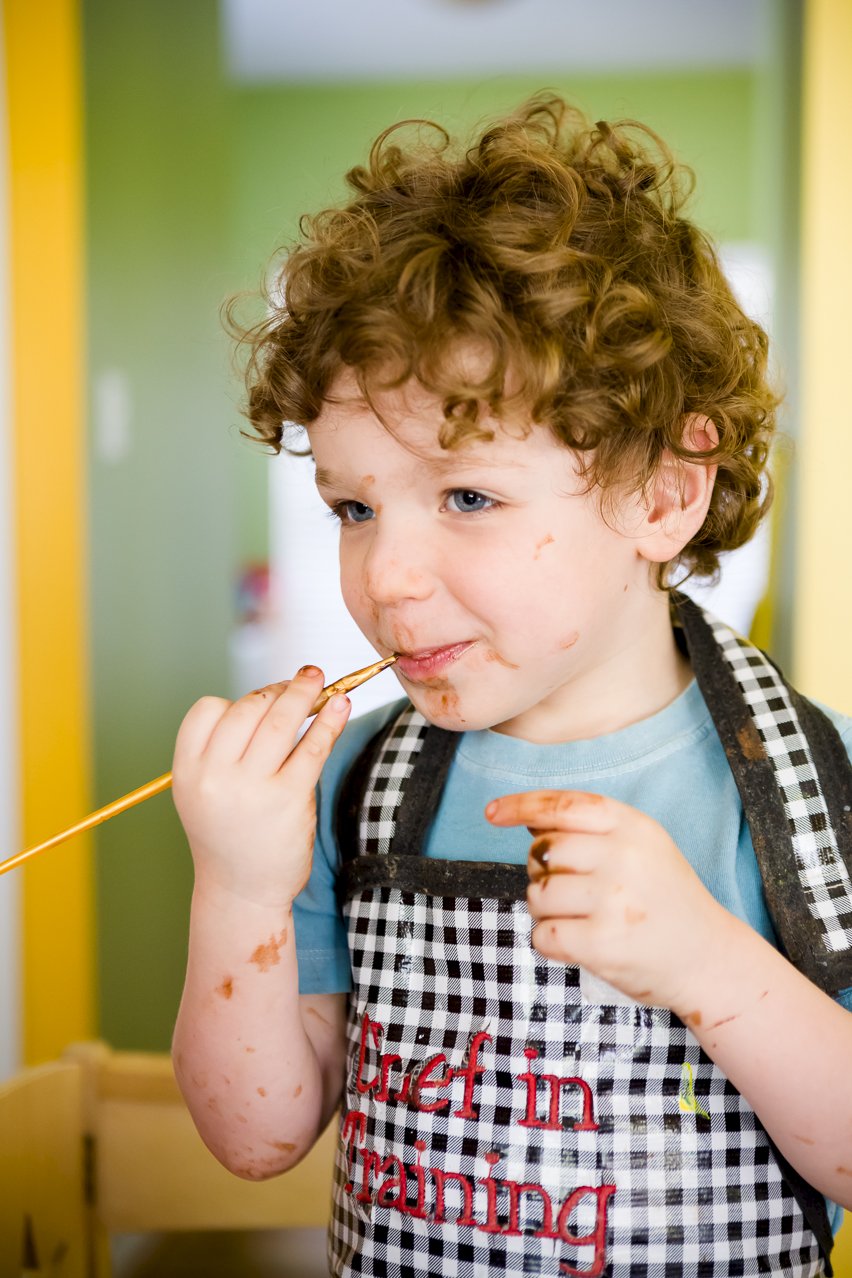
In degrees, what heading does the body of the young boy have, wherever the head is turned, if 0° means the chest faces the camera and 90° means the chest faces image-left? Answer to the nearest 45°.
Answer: approximately 45°
